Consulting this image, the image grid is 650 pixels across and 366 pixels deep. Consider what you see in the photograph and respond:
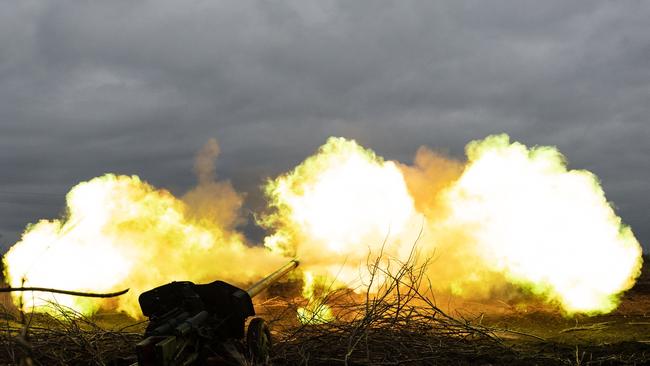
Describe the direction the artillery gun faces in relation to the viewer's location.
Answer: facing away from the viewer and to the right of the viewer
